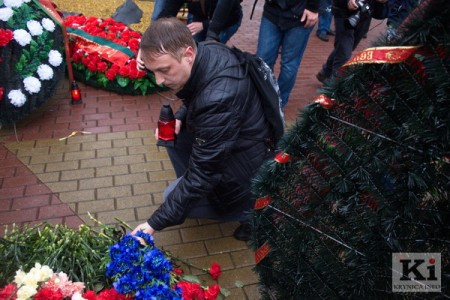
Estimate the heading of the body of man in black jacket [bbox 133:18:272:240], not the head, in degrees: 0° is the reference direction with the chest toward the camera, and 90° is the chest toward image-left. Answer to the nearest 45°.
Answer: approximately 90°

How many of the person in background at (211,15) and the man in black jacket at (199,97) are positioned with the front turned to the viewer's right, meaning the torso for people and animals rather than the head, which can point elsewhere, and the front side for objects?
0

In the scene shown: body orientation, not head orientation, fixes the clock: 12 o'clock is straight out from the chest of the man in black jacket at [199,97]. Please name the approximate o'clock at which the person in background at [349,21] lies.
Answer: The person in background is roughly at 4 o'clock from the man in black jacket.

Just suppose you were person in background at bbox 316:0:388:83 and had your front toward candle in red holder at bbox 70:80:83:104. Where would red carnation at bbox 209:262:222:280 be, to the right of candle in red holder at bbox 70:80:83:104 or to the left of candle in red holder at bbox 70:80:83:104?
left

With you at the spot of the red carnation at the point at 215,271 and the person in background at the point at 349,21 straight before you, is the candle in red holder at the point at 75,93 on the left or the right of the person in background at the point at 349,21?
left

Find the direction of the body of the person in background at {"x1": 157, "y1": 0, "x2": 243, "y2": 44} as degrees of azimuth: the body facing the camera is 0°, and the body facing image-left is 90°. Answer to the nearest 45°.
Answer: approximately 45°

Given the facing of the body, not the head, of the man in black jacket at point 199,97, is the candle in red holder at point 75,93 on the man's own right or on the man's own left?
on the man's own right
